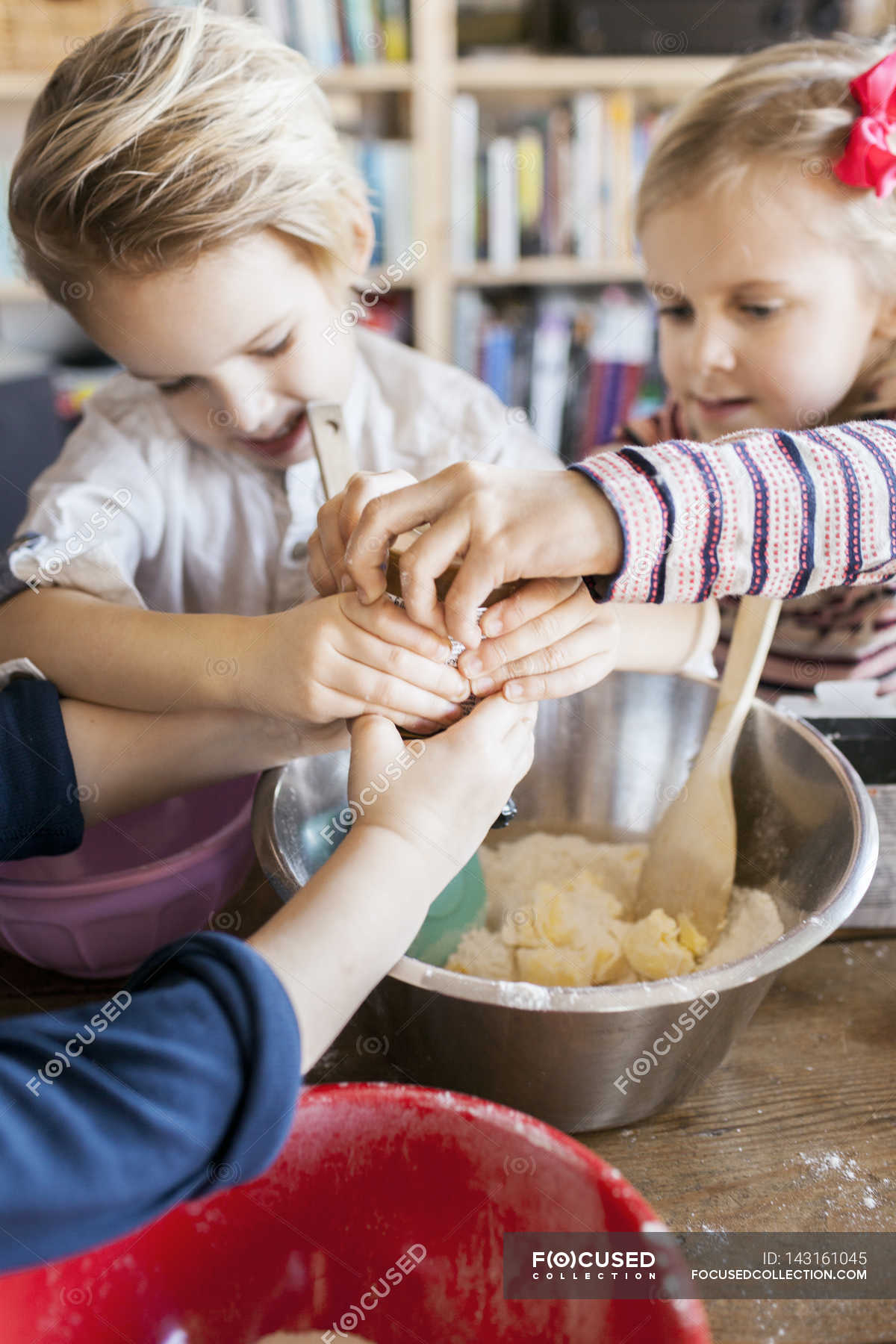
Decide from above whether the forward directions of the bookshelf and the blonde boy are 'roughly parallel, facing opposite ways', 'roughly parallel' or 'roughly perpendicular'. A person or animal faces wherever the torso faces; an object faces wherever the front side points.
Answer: roughly parallel

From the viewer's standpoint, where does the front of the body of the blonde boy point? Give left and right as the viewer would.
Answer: facing the viewer

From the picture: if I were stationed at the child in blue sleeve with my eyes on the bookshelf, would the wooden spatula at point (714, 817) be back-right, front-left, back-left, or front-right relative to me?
front-right

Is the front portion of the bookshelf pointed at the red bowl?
yes

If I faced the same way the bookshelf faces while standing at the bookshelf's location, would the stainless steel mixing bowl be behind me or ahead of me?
ahead

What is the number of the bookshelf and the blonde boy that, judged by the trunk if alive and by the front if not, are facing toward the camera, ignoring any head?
2

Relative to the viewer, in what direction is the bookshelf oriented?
toward the camera
